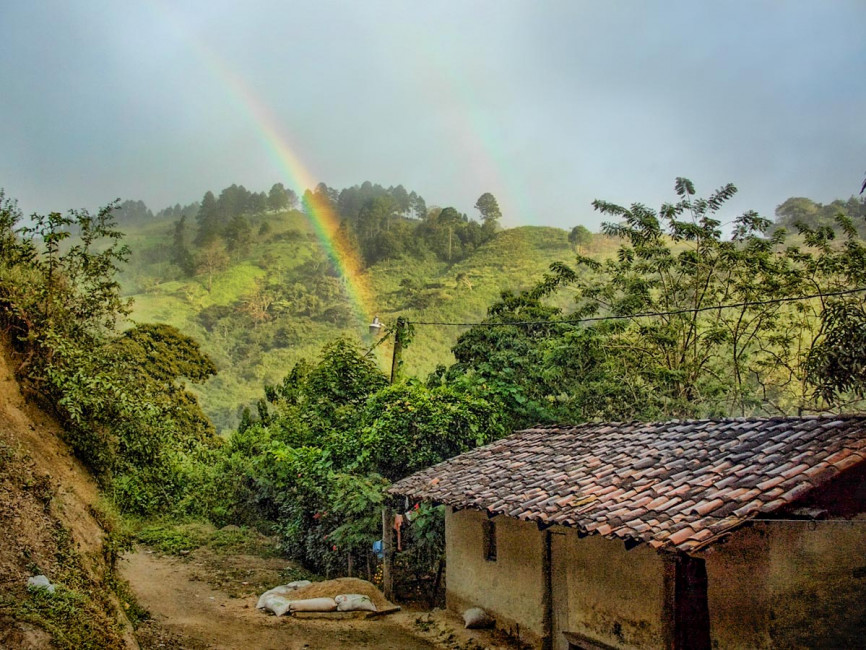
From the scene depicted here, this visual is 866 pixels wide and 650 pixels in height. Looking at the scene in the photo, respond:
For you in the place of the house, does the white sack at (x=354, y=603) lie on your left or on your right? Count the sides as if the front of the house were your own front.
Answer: on your right

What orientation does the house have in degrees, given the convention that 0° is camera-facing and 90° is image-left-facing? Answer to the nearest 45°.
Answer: approximately 45°

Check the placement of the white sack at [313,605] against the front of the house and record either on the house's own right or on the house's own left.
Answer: on the house's own right
